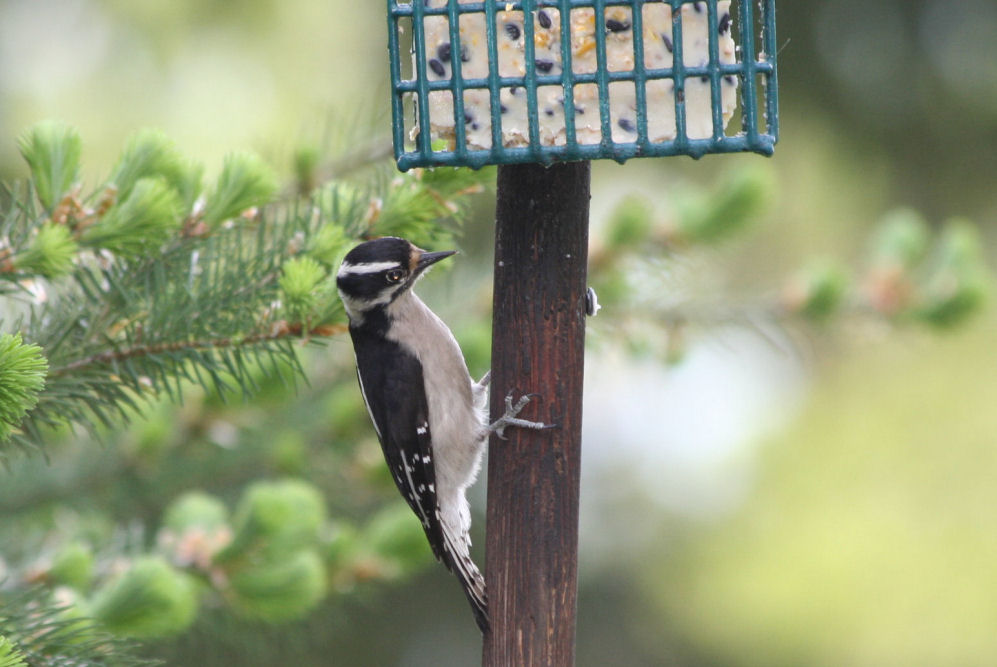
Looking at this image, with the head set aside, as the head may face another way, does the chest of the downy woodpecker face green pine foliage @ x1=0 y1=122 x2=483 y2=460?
no

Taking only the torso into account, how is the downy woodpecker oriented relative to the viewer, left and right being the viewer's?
facing to the right of the viewer
